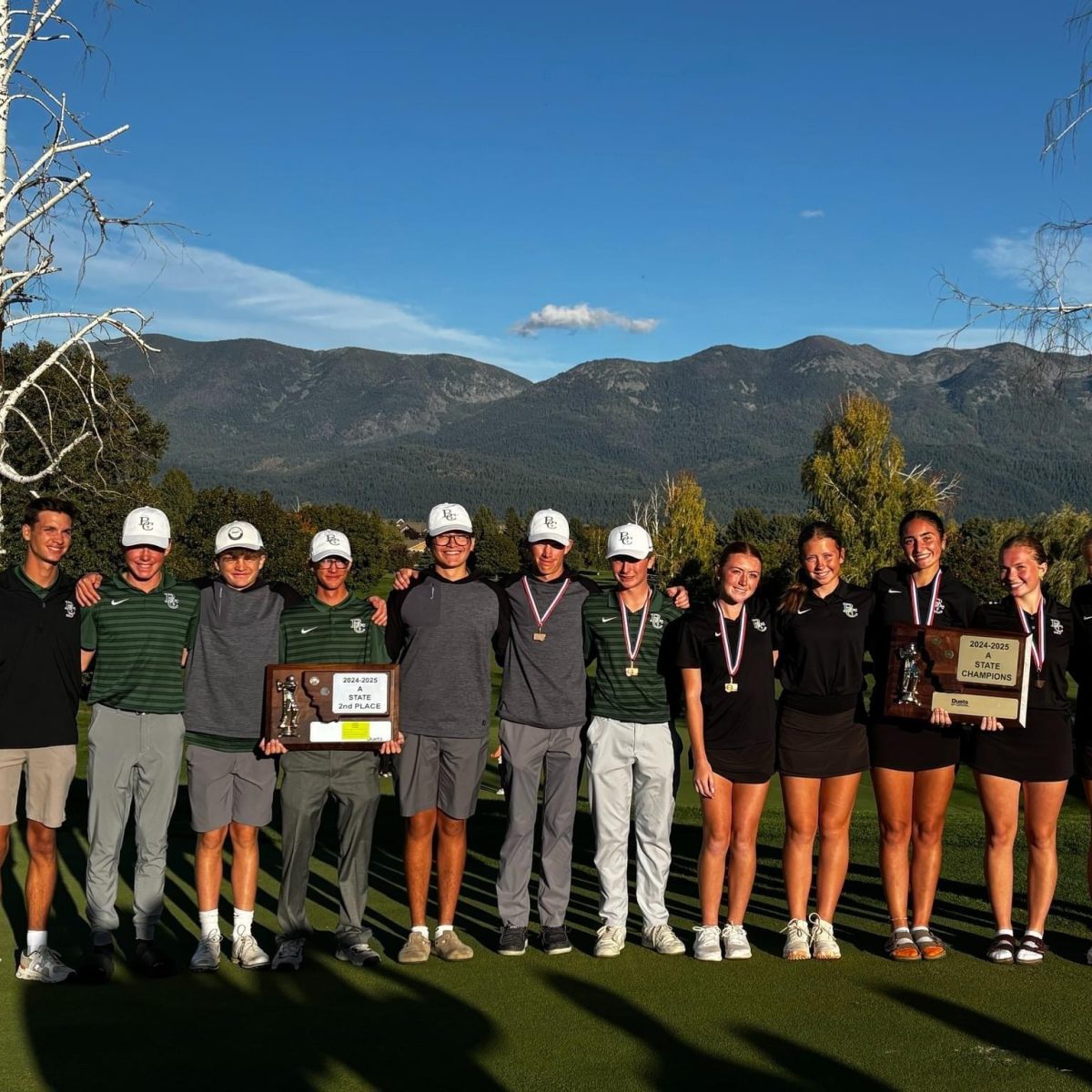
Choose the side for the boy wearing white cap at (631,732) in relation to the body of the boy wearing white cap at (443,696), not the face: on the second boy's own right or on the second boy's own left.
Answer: on the second boy's own left

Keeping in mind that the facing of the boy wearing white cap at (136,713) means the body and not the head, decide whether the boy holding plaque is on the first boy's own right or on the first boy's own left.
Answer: on the first boy's own left

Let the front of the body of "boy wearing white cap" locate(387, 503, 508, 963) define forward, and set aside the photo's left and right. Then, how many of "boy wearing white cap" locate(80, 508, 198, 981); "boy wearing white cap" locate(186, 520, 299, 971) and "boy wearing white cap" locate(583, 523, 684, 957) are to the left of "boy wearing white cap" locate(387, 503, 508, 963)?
1

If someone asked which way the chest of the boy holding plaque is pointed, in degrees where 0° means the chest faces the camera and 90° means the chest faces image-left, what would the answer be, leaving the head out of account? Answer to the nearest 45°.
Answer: approximately 0°

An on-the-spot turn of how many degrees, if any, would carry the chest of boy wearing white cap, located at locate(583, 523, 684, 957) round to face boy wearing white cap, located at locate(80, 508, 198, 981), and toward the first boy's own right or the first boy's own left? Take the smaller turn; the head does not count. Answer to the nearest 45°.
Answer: approximately 90° to the first boy's own right

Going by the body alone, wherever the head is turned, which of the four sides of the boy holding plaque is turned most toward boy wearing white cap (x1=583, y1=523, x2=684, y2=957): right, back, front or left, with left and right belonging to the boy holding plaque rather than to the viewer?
left

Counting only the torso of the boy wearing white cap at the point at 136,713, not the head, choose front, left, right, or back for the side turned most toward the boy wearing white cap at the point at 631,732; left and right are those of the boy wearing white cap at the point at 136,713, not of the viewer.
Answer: left
